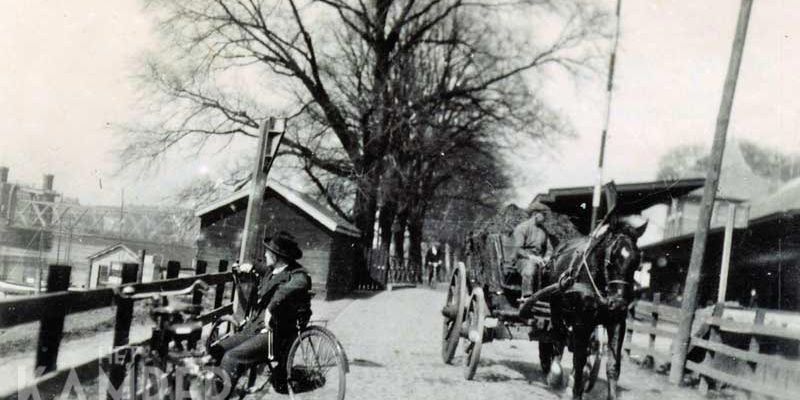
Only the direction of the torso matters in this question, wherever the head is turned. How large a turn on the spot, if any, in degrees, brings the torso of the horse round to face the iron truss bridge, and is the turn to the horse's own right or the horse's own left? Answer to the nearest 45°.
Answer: approximately 180°

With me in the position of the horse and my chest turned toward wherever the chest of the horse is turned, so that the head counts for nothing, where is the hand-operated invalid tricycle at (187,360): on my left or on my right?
on my right
